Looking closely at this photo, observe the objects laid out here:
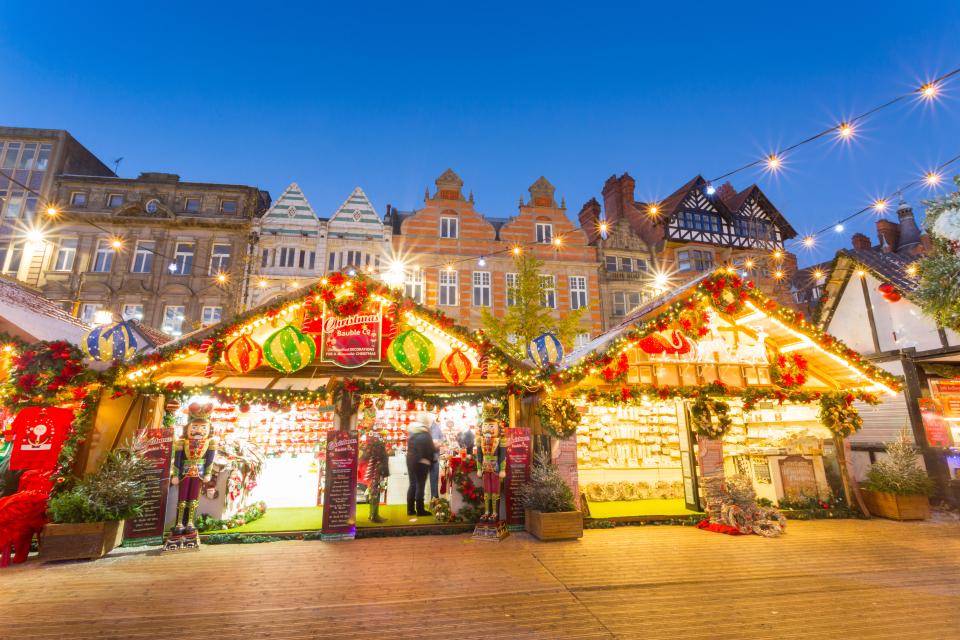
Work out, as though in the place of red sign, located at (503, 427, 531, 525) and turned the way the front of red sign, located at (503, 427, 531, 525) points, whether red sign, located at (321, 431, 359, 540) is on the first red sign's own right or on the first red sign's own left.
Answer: on the first red sign's own right

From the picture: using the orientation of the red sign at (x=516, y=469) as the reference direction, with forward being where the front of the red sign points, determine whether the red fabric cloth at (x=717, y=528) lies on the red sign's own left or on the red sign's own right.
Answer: on the red sign's own left

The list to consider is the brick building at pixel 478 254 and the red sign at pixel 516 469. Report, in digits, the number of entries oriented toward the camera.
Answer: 2

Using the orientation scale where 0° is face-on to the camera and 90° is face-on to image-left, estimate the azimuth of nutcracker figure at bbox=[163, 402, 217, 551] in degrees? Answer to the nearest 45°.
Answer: approximately 0°

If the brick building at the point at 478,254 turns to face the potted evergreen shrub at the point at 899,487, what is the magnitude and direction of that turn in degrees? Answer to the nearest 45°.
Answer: approximately 45° to its left

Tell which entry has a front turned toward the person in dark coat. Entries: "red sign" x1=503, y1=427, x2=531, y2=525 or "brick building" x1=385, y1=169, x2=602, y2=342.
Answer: the brick building

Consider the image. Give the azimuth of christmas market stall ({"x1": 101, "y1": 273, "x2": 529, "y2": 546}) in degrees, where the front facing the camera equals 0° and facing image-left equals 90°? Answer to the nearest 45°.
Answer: approximately 0°

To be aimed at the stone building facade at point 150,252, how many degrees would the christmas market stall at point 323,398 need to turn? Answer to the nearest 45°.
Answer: approximately 135° to its right
